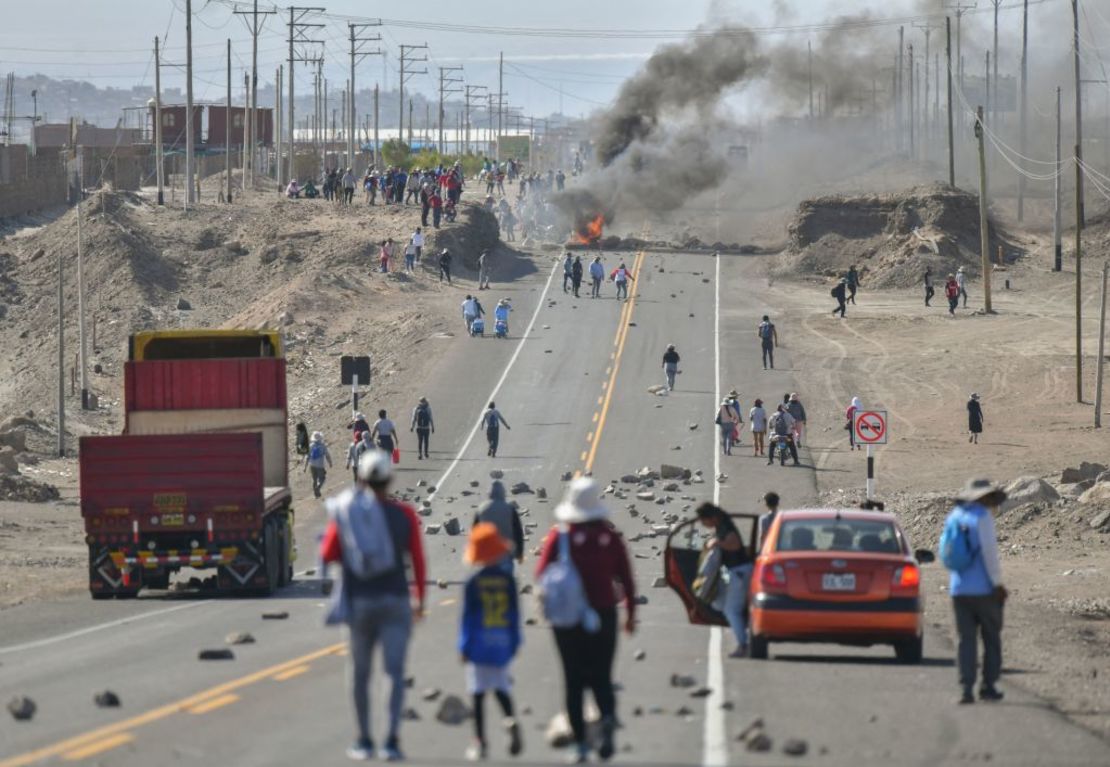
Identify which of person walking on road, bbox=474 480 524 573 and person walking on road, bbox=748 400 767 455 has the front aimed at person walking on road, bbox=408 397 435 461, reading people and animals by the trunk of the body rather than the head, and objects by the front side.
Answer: person walking on road, bbox=474 480 524 573

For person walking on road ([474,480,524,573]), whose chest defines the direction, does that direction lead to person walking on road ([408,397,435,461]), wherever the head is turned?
yes

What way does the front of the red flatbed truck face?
away from the camera

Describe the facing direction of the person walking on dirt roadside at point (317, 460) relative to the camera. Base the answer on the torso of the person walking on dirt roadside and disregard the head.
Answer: away from the camera

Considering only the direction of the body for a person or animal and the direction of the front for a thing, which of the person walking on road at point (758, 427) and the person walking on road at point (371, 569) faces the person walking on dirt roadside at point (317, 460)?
the person walking on road at point (371, 569)

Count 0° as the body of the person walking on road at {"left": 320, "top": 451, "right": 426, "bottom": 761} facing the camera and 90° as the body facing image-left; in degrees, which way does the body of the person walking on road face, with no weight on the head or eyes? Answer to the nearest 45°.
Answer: approximately 180°

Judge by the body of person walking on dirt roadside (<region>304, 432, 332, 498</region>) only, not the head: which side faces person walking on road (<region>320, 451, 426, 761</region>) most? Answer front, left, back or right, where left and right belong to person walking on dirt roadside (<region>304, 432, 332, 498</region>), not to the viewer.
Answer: back

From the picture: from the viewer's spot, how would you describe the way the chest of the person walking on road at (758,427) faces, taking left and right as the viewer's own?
facing away from the viewer

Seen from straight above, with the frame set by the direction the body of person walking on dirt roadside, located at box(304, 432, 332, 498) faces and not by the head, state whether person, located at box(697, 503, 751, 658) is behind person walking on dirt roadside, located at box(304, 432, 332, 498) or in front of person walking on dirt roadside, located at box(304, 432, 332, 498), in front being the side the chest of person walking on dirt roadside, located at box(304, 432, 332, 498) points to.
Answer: behind

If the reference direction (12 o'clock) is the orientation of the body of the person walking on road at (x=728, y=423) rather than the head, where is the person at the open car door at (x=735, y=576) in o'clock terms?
the person at the open car door at (x=735, y=576) is roughly at 6 o'clock from the person walking on road at (x=728, y=423).

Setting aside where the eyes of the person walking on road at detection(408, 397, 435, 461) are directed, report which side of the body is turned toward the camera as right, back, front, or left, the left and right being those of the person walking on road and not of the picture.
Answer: back

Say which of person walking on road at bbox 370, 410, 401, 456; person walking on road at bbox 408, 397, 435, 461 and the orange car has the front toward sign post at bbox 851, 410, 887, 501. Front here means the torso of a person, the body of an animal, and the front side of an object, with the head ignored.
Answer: the orange car
